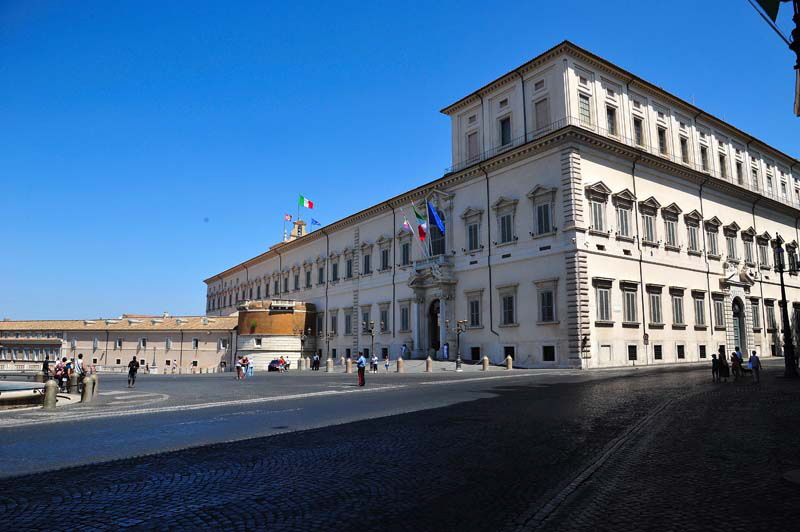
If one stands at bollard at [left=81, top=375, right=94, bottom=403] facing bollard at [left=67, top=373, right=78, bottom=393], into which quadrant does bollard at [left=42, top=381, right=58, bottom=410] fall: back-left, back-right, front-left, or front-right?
back-left

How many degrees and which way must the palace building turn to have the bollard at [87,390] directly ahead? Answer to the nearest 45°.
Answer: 0° — it already faces it

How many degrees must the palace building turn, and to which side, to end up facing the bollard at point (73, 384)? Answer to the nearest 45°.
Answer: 0° — it already faces it

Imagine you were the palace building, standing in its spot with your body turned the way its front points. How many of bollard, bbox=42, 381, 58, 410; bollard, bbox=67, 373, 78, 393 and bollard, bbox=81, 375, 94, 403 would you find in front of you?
3

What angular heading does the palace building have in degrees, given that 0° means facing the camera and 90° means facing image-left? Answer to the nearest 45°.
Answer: approximately 45°

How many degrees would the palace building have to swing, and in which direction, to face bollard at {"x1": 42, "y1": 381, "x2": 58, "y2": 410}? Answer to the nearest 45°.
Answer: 0° — it already faces it
